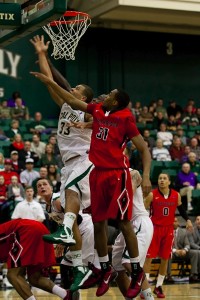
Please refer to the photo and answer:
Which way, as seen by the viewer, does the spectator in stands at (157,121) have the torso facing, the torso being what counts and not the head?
toward the camera

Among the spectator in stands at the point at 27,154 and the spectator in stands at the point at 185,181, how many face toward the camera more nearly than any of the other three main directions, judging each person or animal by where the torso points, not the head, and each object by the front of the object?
2

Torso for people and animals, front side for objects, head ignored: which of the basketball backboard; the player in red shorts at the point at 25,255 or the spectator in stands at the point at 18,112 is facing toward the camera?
the spectator in stands

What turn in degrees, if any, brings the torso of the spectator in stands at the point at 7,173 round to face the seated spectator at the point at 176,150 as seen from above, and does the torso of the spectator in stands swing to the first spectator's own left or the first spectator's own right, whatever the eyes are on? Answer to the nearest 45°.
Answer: approximately 135° to the first spectator's own left

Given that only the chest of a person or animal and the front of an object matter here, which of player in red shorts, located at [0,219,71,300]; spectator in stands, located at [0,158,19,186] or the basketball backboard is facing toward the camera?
the spectator in stands

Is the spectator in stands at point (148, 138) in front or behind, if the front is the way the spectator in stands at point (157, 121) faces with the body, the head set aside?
in front

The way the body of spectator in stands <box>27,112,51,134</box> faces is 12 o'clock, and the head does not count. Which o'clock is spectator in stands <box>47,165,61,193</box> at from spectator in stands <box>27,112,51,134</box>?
spectator in stands <box>47,165,61,193</box> is roughly at 12 o'clock from spectator in stands <box>27,112,51,134</box>.

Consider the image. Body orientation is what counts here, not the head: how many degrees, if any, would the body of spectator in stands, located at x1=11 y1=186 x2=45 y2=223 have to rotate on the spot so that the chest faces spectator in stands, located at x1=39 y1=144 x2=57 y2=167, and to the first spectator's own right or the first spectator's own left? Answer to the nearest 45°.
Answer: approximately 180°

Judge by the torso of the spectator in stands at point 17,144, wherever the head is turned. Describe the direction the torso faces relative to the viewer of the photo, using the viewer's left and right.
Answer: facing the viewer

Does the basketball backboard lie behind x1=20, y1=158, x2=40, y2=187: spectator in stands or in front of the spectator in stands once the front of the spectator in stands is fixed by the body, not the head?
in front

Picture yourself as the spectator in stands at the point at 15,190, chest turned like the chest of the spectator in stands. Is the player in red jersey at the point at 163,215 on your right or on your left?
on your left

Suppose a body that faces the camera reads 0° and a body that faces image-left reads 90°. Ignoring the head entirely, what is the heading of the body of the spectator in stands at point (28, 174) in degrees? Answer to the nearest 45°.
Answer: approximately 0°
